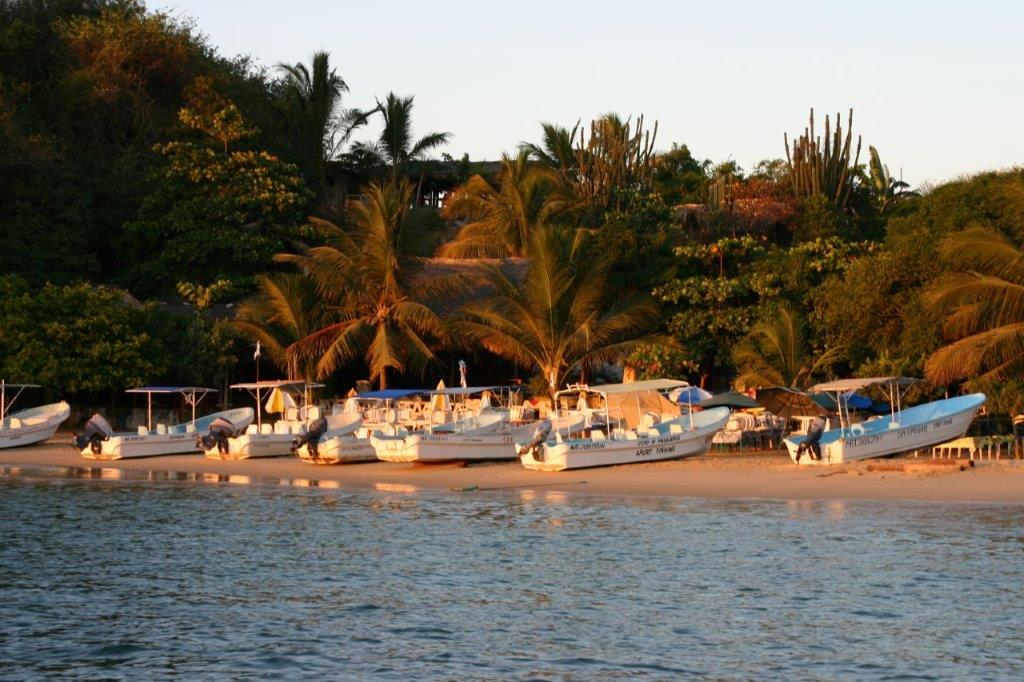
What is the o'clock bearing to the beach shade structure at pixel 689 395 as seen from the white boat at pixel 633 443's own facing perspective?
The beach shade structure is roughly at 11 o'clock from the white boat.

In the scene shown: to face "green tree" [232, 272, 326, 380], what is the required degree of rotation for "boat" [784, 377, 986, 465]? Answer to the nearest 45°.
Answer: approximately 90° to its left

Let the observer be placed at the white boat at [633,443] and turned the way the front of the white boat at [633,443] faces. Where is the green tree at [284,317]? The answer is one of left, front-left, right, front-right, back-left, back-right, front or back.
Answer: left

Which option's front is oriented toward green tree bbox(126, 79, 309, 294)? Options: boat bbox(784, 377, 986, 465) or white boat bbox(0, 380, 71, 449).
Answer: the white boat

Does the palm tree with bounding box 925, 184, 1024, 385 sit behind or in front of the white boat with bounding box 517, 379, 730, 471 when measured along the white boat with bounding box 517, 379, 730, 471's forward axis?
in front

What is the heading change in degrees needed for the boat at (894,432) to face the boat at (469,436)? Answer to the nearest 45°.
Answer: approximately 135° to its left

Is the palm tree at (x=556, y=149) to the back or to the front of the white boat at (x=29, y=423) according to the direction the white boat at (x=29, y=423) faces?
to the front

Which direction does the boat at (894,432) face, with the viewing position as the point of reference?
facing away from the viewer and to the right of the viewer

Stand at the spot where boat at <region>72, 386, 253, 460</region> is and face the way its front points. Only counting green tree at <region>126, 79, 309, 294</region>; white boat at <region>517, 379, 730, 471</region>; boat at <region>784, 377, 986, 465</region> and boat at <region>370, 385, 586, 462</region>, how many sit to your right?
3

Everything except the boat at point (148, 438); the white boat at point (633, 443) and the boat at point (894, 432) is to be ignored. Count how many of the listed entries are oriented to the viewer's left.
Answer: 0

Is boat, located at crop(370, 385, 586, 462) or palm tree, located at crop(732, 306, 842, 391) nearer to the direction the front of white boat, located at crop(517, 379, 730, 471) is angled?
the palm tree

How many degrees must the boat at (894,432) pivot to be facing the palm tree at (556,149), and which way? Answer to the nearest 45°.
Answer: approximately 90° to its left

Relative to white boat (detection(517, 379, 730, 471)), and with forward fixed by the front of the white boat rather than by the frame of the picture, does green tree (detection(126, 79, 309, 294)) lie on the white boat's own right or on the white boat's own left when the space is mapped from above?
on the white boat's own left

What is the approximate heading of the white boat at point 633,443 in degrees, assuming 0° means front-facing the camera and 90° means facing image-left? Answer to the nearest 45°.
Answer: approximately 225°
